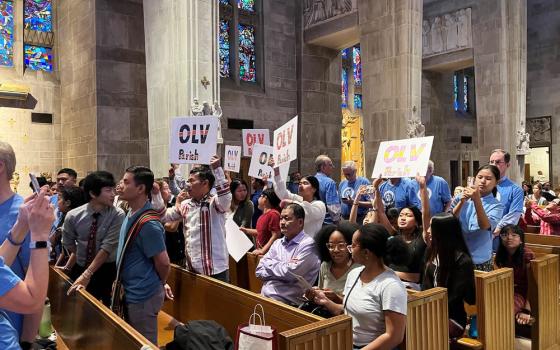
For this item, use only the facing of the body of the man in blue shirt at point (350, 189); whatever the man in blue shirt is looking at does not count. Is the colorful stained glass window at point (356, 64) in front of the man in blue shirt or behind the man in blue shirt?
behind

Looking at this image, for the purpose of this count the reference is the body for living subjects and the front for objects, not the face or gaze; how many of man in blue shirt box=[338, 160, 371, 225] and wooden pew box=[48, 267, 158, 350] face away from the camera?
0

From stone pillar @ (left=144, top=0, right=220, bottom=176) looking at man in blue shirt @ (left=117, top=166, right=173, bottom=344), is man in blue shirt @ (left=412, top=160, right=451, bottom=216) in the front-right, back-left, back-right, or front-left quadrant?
front-left

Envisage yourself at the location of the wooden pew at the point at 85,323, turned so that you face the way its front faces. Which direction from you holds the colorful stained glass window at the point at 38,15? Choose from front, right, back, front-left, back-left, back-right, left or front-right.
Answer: back-right

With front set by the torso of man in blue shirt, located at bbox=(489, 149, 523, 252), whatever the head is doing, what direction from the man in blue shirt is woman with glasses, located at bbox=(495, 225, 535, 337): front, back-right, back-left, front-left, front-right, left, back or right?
front-left

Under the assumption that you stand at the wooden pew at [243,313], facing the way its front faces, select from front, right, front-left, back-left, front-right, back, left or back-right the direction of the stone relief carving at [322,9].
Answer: back-right

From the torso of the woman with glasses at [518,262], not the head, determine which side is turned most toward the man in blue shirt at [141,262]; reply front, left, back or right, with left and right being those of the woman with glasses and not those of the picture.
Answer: front

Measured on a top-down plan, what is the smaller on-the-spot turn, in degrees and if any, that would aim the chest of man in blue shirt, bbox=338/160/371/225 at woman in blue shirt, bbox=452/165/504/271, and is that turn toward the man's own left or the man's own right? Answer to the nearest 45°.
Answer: approximately 45° to the man's own left

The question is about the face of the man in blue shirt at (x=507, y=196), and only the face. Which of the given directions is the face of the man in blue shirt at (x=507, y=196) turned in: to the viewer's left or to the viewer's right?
to the viewer's left

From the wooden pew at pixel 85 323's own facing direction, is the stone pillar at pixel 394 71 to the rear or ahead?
to the rear

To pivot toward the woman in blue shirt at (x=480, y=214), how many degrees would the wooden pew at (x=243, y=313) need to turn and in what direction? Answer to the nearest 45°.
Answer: approximately 135° to its left

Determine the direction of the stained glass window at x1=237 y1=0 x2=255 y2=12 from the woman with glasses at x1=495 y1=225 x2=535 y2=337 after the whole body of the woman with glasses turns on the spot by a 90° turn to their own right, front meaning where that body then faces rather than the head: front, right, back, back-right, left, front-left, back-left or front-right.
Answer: front

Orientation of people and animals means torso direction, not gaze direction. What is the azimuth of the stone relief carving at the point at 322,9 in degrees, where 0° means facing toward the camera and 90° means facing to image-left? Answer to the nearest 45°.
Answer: approximately 45°
